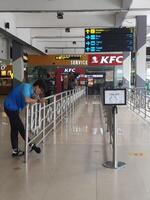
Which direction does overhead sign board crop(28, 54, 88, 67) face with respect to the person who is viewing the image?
facing the viewer

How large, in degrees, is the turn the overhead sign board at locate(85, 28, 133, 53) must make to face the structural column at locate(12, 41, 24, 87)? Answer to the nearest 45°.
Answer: approximately 135° to its right

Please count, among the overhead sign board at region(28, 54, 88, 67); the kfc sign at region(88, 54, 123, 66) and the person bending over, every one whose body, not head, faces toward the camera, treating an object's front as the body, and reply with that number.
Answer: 2

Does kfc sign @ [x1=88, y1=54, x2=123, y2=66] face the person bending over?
yes

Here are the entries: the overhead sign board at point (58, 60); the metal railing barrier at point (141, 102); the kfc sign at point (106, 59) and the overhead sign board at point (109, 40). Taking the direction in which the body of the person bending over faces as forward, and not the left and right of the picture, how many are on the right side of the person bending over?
0

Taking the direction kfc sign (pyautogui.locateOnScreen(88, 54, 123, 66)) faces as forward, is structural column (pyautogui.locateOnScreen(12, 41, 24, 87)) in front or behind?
in front

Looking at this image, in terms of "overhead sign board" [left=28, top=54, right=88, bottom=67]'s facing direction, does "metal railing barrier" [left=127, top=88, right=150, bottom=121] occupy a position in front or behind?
in front

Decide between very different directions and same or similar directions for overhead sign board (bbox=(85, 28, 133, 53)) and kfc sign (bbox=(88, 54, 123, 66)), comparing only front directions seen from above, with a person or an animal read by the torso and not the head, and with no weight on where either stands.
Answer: same or similar directions

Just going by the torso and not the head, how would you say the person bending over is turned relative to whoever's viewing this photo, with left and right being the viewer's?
facing to the right of the viewer
